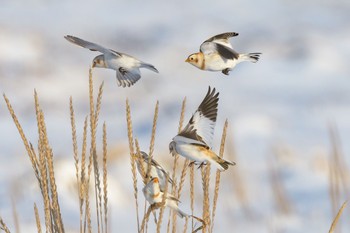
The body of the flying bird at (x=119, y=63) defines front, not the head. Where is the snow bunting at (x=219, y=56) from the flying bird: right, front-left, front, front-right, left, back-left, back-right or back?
back

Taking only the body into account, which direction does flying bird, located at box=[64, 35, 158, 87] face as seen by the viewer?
to the viewer's left

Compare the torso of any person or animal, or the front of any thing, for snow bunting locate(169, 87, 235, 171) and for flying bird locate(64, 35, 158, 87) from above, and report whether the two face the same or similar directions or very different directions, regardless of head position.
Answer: same or similar directions

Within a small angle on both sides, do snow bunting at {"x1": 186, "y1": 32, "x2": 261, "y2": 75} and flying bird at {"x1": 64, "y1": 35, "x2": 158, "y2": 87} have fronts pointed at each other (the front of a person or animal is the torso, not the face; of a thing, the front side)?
no

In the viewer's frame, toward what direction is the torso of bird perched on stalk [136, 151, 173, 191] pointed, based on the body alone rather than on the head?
to the viewer's left

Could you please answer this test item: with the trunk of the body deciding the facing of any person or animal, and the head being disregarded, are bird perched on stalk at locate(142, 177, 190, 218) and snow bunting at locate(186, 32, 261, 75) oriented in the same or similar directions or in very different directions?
same or similar directions

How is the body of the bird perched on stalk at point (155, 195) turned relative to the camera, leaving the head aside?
to the viewer's left

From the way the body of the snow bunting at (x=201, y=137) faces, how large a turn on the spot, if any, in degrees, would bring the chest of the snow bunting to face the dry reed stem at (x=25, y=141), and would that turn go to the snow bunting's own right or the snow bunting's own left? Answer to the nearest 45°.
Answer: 0° — it already faces it

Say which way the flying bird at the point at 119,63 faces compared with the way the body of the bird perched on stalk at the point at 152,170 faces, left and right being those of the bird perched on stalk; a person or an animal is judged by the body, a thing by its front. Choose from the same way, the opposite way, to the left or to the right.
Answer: the same way

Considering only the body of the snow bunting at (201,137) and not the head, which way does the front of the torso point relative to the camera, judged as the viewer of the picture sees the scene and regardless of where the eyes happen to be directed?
to the viewer's left

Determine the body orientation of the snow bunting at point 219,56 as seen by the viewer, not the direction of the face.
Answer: to the viewer's left
